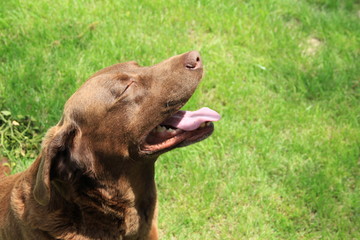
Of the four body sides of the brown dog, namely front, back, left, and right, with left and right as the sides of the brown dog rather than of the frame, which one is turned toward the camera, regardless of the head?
right
